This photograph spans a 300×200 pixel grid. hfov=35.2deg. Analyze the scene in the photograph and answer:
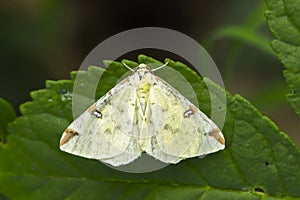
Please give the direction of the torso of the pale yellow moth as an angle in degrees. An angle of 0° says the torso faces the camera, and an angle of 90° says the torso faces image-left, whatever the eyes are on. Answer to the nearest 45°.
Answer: approximately 180°

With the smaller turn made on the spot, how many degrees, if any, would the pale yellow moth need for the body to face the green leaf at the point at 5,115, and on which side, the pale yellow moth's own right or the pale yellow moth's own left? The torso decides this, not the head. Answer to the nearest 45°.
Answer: approximately 90° to the pale yellow moth's own left
